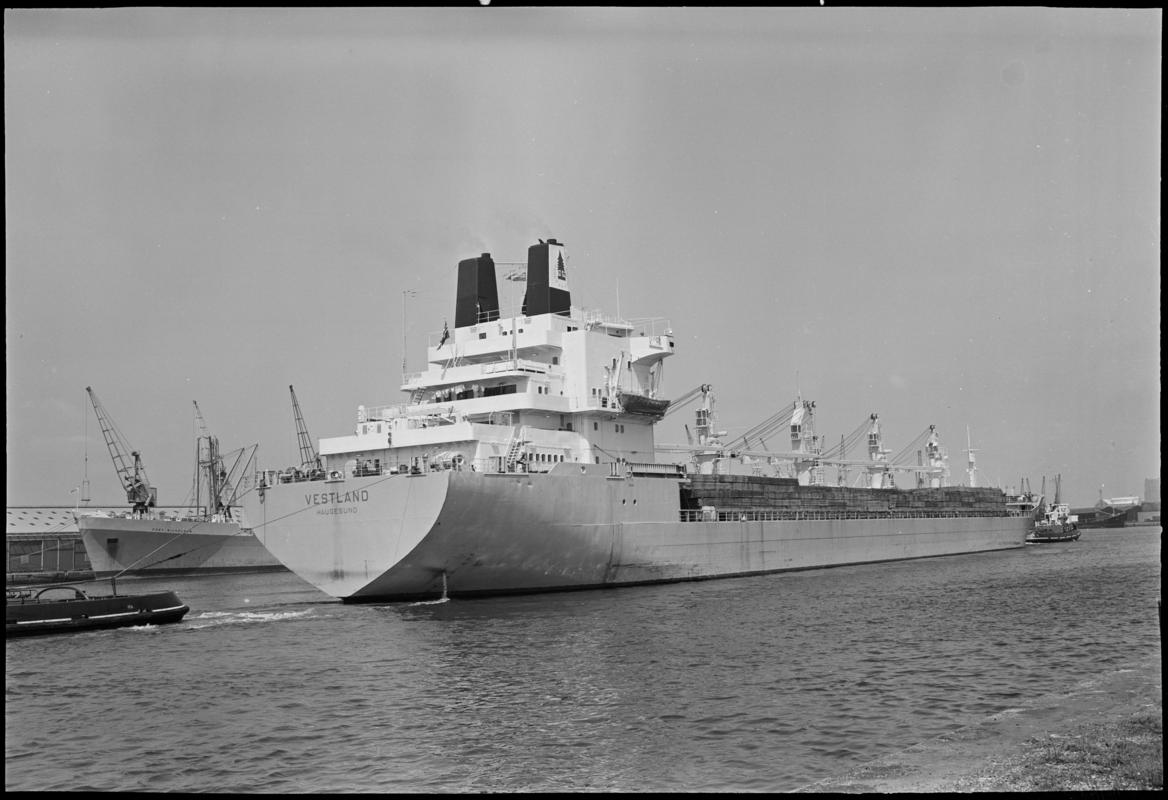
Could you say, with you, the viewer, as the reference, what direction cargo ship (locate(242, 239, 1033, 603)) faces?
facing away from the viewer and to the right of the viewer

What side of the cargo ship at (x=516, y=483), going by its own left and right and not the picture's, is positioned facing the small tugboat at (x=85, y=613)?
back
